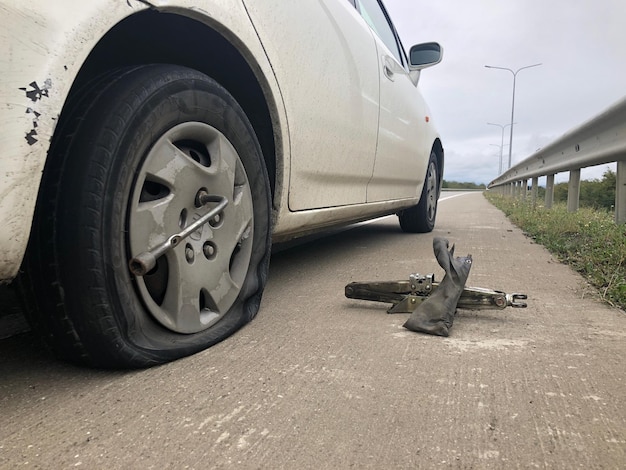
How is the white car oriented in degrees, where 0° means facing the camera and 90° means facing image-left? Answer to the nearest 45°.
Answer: approximately 225°

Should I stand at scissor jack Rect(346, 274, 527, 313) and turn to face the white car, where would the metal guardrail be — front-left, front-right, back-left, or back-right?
front-right

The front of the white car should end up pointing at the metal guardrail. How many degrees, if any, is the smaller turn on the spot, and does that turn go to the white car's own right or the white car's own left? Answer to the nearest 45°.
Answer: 0° — it already faces it
